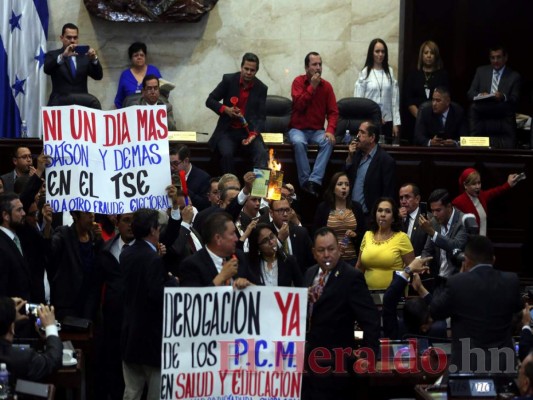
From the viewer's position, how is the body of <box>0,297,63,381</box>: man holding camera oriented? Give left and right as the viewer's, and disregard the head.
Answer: facing away from the viewer and to the right of the viewer

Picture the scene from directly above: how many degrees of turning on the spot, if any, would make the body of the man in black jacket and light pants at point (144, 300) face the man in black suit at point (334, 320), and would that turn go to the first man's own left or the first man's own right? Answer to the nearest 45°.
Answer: approximately 45° to the first man's own right

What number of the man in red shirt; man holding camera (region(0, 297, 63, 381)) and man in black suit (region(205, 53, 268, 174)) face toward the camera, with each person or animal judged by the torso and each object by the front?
2

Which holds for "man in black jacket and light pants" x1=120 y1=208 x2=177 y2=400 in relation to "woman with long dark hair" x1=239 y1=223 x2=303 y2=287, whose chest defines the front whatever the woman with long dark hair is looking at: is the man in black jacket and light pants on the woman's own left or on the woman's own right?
on the woman's own right

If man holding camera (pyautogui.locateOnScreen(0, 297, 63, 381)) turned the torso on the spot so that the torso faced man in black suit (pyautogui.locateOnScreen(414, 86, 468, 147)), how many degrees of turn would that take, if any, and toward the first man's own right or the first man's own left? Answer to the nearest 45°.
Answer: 0° — they already face them

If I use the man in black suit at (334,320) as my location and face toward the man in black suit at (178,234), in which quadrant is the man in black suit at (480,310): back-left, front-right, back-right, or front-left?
back-right

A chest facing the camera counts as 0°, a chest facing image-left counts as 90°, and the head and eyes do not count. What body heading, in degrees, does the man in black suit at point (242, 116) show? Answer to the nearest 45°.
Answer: approximately 0°

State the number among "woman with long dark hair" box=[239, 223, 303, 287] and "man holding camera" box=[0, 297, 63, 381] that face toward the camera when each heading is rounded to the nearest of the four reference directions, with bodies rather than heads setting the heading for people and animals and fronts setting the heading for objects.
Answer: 1

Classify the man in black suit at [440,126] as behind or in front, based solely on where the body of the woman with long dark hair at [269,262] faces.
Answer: behind
